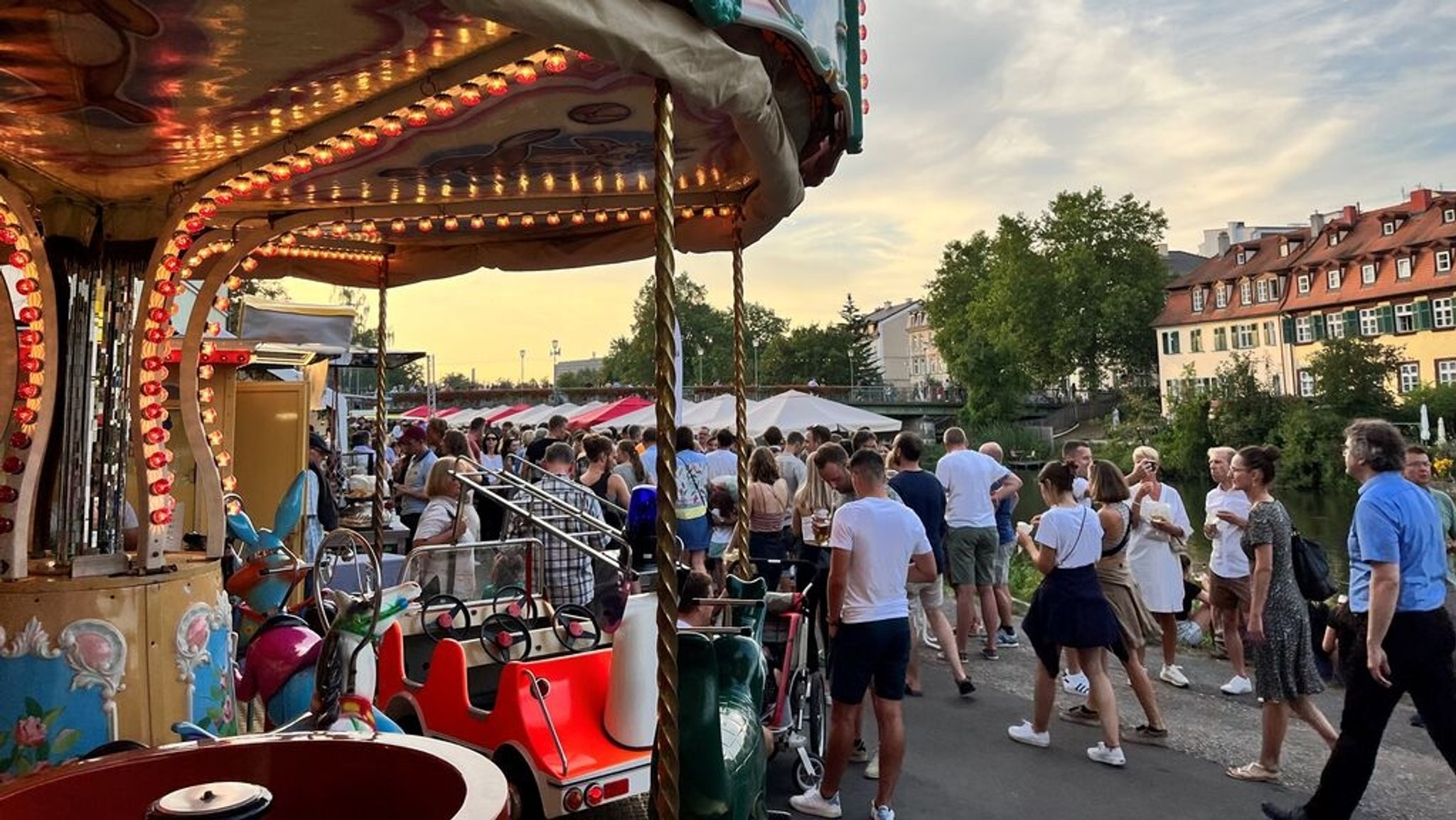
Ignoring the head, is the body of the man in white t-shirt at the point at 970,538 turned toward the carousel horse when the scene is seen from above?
no

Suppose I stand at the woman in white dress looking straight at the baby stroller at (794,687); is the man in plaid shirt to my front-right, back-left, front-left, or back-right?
front-right

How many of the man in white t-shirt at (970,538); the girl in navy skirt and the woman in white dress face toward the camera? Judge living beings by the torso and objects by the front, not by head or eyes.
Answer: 1

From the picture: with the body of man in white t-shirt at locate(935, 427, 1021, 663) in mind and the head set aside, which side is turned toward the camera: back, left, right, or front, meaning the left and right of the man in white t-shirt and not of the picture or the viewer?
back

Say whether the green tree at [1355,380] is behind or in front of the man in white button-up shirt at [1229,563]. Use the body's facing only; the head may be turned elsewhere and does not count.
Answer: behind

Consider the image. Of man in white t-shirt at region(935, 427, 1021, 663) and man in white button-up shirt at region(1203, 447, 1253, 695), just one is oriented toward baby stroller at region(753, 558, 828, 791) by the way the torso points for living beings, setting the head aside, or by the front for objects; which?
man in white button-up shirt at region(1203, 447, 1253, 695)

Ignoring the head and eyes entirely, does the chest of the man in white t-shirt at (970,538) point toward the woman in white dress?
no

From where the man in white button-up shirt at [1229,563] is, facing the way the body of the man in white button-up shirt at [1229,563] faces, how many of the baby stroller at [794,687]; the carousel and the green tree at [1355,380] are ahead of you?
2

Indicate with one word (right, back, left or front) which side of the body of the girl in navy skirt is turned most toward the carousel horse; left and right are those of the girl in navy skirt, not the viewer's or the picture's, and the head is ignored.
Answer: left

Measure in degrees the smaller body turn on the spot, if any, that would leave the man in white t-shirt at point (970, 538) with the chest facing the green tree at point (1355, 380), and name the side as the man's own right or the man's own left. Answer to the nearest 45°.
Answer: approximately 45° to the man's own right

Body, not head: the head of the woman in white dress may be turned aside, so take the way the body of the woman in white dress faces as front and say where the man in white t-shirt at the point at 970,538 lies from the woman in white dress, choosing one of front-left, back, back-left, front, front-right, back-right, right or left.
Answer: right

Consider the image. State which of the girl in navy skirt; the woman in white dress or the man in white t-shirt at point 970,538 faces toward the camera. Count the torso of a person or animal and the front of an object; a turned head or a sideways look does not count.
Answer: the woman in white dress

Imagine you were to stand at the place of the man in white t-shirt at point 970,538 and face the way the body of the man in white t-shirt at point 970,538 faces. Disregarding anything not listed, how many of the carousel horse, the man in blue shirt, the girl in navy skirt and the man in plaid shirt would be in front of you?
0

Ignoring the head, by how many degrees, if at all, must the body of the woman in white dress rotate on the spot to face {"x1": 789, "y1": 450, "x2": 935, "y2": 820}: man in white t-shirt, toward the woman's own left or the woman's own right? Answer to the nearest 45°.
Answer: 0° — they already face them

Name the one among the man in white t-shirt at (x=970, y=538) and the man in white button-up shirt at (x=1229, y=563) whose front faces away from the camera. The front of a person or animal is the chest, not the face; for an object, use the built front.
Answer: the man in white t-shirt at (x=970, y=538)

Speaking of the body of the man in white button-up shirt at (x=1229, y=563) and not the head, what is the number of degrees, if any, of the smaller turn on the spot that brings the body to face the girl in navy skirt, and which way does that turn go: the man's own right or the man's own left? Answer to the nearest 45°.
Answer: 0° — they already face them

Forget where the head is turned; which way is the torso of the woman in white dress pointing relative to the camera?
toward the camera

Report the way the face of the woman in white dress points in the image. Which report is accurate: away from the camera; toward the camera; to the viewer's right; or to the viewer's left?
toward the camera

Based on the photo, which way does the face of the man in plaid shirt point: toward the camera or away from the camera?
away from the camera

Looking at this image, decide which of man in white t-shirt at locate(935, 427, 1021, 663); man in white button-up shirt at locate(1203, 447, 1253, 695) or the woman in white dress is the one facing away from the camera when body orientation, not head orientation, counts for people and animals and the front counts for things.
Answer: man in white t-shirt at locate(935, 427, 1021, 663)
